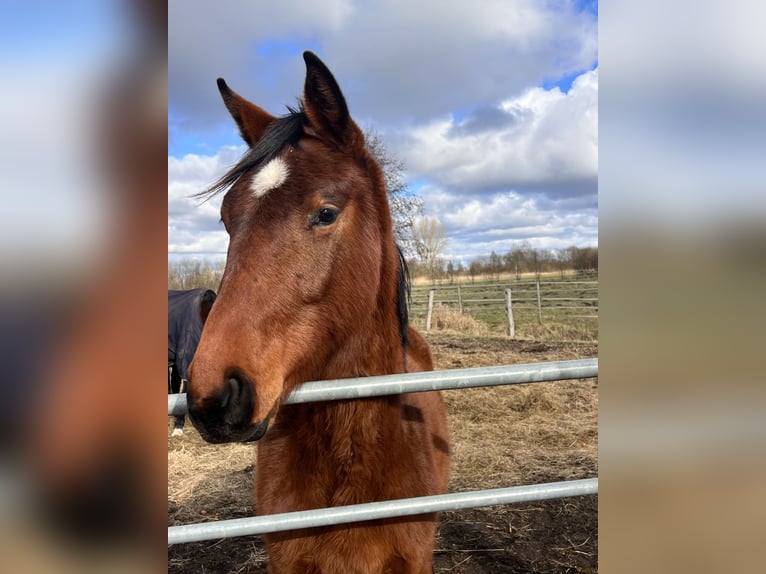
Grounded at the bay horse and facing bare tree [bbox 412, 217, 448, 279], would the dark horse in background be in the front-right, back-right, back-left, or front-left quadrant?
front-left
